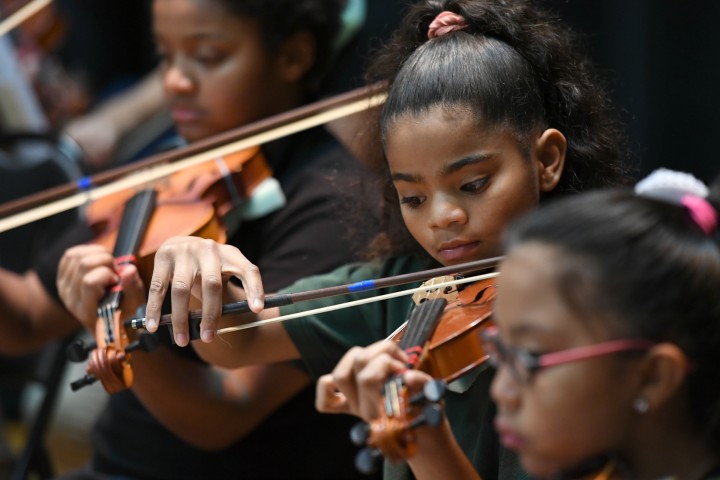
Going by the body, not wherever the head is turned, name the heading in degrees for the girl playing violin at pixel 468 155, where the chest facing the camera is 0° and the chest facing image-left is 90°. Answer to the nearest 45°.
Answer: approximately 45°

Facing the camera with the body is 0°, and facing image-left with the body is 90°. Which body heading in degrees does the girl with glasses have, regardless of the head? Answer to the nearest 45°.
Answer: approximately 90°

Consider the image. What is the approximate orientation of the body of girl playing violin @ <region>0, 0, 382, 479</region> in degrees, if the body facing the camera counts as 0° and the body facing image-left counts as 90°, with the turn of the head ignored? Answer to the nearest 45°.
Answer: approximately 45°

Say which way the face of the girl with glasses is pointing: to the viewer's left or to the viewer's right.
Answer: to the viewer's left
